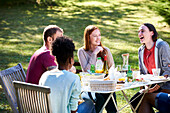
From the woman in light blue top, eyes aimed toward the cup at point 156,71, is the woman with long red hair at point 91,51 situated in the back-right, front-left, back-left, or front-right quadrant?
front-left

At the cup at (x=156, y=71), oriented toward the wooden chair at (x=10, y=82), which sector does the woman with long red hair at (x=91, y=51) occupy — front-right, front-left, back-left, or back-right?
front-right

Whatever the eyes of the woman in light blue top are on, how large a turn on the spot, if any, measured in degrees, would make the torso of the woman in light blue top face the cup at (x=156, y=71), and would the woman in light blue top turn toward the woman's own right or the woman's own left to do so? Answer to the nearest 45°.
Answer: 0° — they already face it

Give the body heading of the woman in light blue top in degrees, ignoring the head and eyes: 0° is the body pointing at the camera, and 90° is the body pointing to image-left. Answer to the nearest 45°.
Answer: approximately 225°

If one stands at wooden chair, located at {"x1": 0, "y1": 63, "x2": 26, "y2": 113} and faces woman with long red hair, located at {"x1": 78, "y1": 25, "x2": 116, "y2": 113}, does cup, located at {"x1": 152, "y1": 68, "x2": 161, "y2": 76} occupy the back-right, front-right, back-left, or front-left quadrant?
front-right

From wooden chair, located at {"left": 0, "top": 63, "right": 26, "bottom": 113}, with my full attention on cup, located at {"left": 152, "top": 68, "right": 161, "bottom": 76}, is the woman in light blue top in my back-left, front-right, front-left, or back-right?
front-right

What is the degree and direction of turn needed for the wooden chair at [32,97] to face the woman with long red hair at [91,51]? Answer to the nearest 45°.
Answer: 0° — it already faces them

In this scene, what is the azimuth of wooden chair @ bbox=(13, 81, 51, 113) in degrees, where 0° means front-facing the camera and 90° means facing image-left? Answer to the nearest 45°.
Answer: approximately 225°

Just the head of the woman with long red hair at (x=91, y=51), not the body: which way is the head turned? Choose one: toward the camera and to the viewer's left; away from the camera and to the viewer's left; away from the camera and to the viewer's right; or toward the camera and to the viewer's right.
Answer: toward the camera and to the viewer's right
